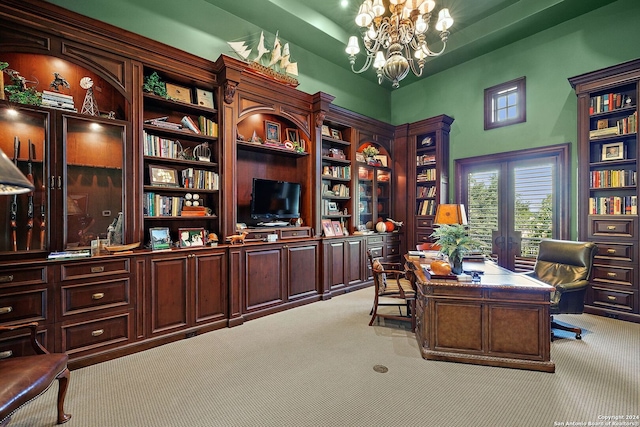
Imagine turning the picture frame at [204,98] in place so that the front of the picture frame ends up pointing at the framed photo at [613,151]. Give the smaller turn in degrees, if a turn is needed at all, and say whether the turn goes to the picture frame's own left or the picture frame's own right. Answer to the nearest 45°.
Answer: approximately 45° to the picture frame's own left

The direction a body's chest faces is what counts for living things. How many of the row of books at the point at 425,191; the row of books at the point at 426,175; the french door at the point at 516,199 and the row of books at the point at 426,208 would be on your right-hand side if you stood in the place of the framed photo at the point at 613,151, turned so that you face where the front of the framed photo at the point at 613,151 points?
4

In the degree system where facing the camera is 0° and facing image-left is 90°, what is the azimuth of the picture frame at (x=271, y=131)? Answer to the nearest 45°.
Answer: approximately 315°

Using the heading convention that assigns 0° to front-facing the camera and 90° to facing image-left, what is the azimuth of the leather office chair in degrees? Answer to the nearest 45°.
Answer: approximately 45°

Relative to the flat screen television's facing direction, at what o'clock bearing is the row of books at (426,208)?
The row of books is roughly at 10 o'clock from the flat screen television.

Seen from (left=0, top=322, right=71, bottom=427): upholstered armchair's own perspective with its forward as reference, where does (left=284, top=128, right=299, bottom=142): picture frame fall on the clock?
The picture frame is roughly at 10 o'clock from the upholstered armchair.

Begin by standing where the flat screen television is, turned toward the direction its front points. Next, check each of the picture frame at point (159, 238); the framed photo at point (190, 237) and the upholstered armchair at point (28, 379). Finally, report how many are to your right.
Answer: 3

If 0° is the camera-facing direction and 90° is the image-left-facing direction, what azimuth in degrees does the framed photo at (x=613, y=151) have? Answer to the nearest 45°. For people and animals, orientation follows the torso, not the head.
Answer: approximately 0°

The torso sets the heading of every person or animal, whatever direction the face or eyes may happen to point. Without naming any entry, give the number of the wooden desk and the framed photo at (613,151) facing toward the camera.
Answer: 1

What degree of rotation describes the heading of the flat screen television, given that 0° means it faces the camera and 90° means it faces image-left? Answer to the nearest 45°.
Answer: approximately 315°

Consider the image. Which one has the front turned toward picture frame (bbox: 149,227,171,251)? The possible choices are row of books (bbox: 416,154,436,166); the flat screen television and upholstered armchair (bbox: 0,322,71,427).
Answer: the row of books

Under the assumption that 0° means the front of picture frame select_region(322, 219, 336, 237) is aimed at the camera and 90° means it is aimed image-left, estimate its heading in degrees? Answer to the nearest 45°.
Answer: approximately 315°

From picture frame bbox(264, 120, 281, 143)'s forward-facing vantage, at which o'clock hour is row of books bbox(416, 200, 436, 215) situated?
The row of books is roughly at 10 o'clock from the picture frame.

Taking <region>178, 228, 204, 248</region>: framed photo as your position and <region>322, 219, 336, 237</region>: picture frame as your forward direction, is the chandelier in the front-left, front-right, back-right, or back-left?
front-right

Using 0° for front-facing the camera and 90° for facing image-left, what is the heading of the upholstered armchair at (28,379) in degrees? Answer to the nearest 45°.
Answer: approximately 315°

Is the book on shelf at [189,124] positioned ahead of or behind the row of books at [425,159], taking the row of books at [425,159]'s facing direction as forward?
ahead

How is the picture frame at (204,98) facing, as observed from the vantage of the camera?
facing the viewer and to the right of the viewer
